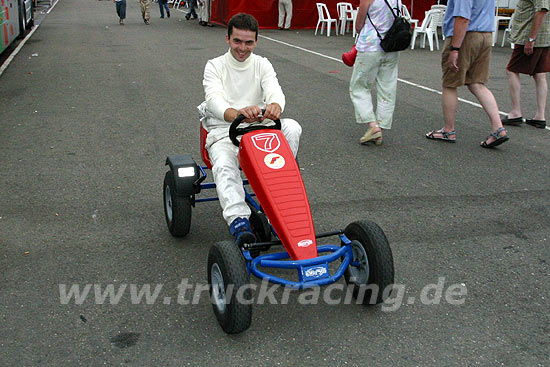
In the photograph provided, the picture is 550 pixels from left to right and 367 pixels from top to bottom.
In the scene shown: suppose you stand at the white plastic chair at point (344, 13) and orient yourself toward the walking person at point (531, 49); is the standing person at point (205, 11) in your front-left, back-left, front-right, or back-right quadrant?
back-right

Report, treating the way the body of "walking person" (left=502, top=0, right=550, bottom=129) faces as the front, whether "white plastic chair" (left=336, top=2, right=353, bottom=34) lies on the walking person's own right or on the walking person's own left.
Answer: on the walking person's own right

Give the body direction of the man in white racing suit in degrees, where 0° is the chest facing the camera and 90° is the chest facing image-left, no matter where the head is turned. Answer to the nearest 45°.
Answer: approximately 315°

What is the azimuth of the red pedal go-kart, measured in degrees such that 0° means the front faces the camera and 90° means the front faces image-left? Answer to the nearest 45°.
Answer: approximately 315°

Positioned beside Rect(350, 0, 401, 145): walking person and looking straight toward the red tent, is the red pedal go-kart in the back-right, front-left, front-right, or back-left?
back-left

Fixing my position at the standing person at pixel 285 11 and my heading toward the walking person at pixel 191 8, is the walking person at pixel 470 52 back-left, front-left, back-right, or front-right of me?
back-left

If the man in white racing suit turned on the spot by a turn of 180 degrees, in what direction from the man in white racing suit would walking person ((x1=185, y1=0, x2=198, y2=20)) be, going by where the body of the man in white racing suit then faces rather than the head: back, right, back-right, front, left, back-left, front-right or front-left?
front-right

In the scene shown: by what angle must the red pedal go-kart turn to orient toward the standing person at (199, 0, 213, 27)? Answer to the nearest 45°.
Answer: approximately 135° to its left

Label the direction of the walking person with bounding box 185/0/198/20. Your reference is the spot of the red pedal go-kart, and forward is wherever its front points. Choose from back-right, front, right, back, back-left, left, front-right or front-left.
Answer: back-left

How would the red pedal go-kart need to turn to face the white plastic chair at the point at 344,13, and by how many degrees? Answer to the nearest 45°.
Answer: approximately 135° to its left

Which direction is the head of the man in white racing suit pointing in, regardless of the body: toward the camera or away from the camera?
toward the camera
